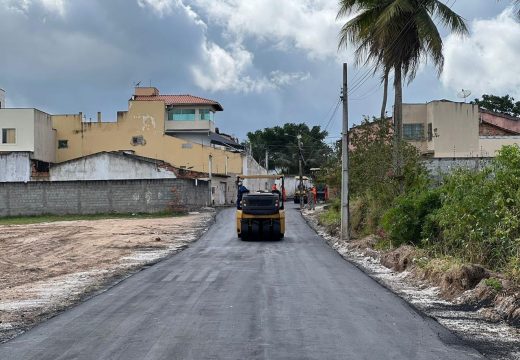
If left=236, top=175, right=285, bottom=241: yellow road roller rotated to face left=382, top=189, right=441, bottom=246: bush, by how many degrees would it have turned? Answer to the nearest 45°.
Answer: approximately 135° to its right

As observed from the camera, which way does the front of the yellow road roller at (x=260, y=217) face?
facing away from the viewer
